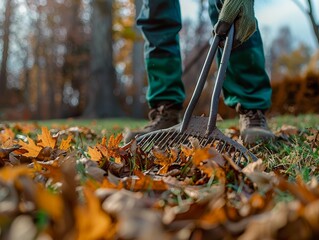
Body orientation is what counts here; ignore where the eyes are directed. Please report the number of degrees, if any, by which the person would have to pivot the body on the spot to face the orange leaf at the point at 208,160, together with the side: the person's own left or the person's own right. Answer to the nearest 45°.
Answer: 0° — they already face it

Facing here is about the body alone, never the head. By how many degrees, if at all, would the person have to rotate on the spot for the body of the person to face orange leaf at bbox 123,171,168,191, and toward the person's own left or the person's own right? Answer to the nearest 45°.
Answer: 0° — they already face it

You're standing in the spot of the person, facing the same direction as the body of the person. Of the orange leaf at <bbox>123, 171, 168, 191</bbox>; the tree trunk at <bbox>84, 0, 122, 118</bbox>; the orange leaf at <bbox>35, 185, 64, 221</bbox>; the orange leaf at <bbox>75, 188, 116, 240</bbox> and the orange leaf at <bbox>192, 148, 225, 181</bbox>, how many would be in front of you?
4

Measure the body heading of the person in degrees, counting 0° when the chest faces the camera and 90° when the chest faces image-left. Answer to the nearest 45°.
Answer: approximately 0°

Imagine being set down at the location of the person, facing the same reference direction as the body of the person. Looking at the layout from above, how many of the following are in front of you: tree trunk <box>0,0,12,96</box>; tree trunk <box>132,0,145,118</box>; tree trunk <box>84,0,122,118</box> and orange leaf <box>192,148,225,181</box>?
1

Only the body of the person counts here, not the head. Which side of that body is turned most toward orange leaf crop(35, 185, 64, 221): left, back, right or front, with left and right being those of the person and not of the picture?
front

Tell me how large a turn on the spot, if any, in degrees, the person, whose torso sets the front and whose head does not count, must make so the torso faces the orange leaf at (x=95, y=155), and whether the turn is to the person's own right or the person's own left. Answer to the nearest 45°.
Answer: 0° — they already face it

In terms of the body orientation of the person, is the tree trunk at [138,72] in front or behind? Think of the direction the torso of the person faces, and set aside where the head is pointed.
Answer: behind

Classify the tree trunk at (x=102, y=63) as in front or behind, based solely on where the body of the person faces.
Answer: behind

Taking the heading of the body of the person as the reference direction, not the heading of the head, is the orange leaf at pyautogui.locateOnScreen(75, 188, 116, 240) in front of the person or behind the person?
in front

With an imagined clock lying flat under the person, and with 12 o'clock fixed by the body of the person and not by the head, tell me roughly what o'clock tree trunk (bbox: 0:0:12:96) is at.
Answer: The tree trunk is roughly at 5 o'clock from the person.

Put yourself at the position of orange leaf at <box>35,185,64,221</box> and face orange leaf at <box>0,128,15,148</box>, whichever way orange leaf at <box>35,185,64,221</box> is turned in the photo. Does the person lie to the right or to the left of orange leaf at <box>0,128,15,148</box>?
right

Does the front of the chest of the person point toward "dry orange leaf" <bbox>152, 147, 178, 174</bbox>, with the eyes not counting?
yes

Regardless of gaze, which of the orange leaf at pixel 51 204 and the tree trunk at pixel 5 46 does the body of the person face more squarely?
the orange leaf

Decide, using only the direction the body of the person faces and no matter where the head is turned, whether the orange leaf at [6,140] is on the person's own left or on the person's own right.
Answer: on the person's own right
